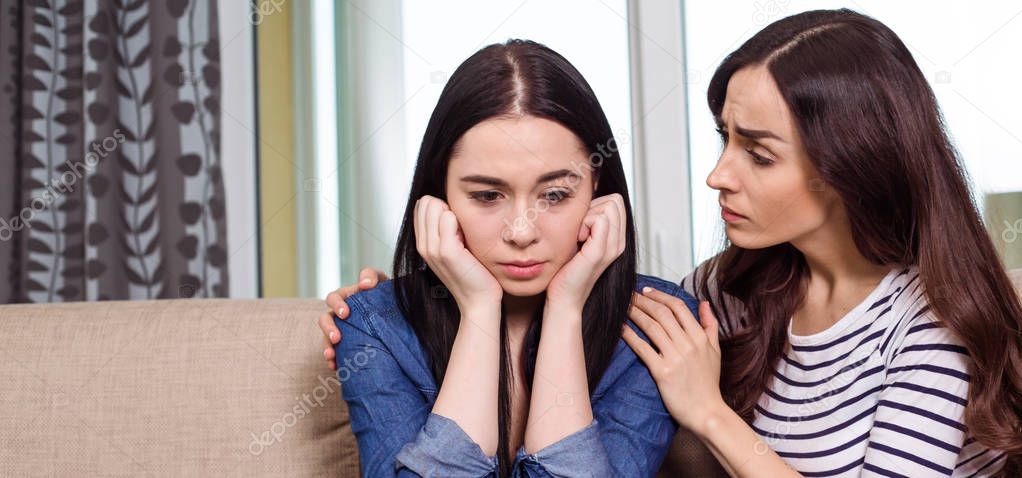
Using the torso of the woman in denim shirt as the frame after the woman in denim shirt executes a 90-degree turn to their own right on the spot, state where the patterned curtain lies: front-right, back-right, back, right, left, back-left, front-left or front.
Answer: front-right

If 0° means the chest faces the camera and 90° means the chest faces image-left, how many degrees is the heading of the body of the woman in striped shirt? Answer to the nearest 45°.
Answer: approximately 45°

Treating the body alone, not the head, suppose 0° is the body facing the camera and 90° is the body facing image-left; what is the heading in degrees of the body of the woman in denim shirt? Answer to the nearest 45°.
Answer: approximately 0°

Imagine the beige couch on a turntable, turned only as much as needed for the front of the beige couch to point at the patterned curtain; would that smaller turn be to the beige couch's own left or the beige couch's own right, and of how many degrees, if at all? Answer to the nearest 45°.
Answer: approximately 135° to the beige couch's own right

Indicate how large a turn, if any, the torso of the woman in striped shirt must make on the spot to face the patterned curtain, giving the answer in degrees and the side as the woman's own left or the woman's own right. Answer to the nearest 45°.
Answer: approximately 90° to the woman's own right
